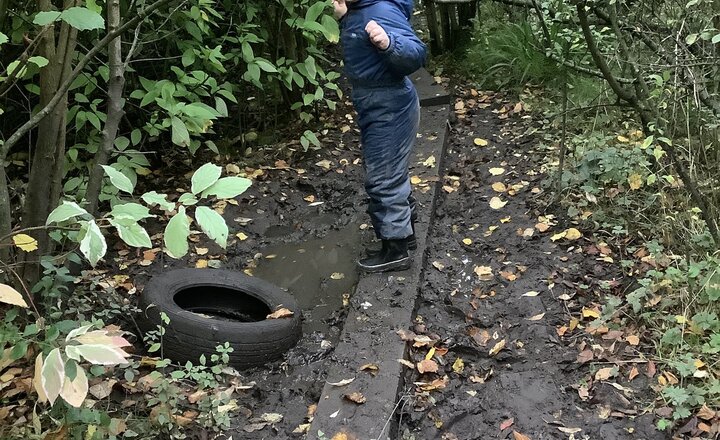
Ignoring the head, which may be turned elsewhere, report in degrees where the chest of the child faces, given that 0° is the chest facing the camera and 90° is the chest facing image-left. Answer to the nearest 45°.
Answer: approximately 90°

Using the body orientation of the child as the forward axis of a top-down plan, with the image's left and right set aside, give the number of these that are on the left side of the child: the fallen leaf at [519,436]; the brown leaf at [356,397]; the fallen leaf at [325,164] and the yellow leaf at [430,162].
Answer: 2

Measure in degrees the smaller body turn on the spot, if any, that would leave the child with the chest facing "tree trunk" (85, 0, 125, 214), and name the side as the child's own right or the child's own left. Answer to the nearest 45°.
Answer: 0° — they already face it

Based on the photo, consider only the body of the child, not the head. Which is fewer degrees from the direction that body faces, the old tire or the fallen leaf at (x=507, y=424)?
the old tire

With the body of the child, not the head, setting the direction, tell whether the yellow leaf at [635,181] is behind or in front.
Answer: behind

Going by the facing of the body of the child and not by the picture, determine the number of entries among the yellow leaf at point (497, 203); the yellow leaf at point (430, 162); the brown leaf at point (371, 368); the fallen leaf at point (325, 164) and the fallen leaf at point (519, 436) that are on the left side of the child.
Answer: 2

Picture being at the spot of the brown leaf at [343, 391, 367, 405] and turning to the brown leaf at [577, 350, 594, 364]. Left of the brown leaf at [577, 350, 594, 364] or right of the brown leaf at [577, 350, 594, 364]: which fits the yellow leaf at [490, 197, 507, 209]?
left

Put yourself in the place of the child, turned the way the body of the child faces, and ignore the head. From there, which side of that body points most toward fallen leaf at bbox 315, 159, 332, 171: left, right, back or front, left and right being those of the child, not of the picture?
right

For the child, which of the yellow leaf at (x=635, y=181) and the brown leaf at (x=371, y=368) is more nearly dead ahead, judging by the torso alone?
the brown leaf

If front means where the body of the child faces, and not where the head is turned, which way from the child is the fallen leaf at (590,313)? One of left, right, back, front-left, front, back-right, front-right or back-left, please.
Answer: back-left

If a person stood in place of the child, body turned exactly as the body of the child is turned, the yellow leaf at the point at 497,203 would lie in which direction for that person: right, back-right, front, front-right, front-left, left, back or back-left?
back-right
